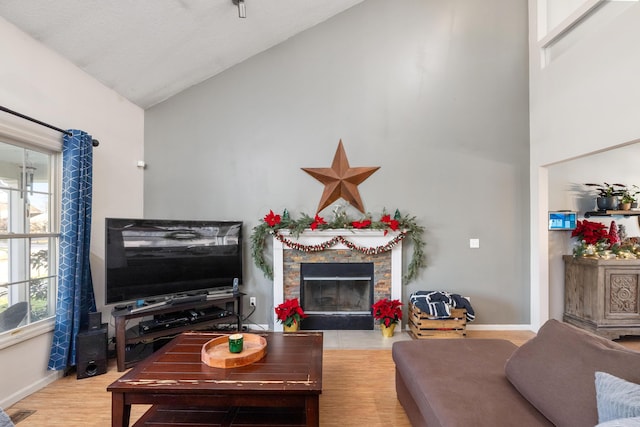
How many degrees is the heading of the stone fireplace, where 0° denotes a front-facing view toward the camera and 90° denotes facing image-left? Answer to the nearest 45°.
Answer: approximately 0°

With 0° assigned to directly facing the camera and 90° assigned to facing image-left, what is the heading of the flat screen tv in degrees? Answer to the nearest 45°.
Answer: approximately 315°

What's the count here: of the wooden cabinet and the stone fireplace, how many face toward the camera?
2

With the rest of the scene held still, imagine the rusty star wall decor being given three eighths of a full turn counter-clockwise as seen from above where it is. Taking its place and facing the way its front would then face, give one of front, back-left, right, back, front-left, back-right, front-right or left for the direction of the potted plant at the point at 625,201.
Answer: front-right

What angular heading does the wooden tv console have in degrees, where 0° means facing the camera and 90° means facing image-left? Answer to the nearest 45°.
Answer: approximately 315°

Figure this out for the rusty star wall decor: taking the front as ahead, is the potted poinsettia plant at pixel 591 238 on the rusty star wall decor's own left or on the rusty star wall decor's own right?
on the rusty star wall decor's own left

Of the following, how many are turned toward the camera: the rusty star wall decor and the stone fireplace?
2

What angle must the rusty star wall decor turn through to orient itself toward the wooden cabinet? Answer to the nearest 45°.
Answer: approximately 90° to its left

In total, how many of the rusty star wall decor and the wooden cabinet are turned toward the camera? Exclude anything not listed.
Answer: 2
